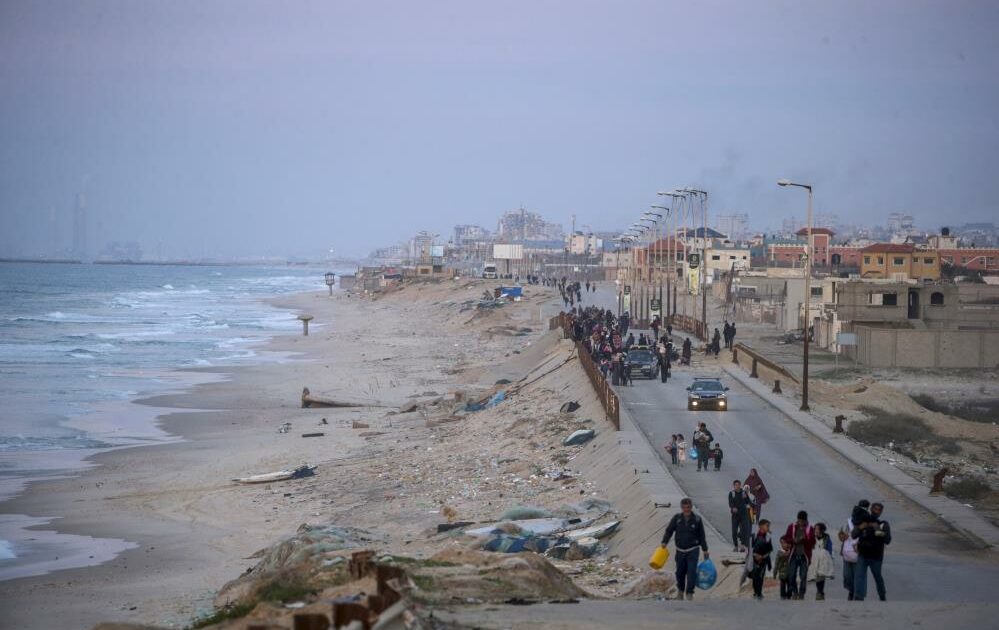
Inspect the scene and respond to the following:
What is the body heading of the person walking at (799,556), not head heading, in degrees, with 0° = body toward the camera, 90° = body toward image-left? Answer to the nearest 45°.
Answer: approximately 0°

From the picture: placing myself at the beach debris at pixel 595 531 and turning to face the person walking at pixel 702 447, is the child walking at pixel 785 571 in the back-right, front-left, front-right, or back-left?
back-right

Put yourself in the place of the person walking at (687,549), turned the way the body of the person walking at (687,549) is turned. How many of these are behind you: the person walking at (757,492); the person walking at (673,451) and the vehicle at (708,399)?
3

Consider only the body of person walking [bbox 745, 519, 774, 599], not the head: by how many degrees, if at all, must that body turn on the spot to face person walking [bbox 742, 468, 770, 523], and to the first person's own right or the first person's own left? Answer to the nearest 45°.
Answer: approximately 180°

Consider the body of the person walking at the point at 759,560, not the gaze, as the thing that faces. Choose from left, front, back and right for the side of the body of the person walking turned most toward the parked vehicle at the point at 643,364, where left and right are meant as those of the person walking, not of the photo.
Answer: back

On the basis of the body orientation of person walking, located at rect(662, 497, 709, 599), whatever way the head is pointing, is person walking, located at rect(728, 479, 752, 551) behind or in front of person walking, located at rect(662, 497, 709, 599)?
behind

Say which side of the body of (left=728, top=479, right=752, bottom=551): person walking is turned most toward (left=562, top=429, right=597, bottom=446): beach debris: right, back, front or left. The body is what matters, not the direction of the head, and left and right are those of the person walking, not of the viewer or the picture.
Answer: back

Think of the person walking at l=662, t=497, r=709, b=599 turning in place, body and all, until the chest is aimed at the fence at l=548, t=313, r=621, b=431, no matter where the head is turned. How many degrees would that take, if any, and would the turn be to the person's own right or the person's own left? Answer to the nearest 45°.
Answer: approximately 180°

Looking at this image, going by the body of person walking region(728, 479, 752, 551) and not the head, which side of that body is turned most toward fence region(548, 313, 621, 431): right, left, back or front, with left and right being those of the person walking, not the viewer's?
back
